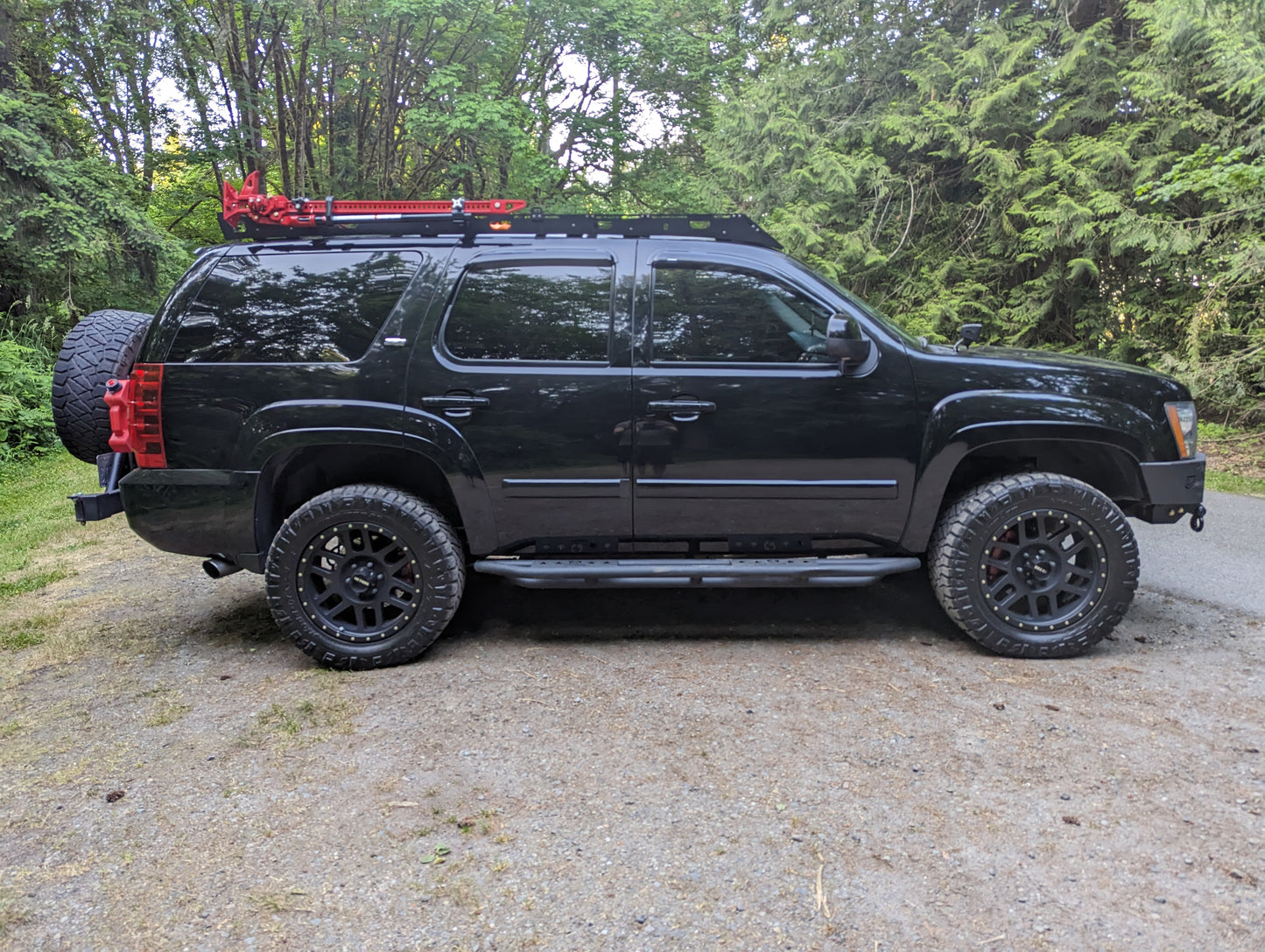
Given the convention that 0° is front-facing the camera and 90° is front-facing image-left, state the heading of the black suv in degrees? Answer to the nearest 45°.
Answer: approximately 270°
